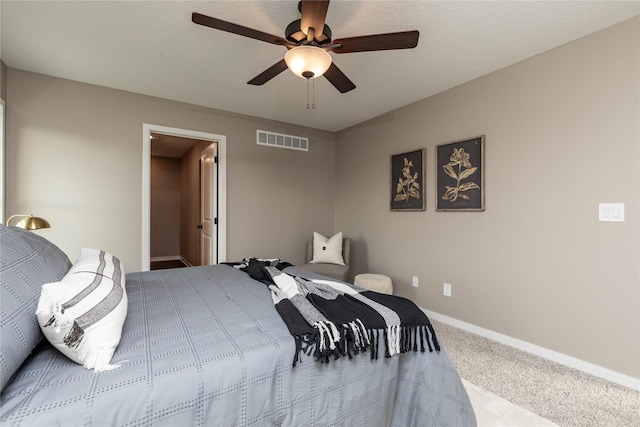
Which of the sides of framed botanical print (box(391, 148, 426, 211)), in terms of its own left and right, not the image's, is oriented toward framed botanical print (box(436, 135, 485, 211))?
left

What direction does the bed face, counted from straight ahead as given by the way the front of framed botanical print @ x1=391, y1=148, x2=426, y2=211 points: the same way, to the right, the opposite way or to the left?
the opposite way

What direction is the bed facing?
to the viewer's right

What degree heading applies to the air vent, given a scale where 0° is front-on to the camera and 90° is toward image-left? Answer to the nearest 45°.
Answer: approximately 315°

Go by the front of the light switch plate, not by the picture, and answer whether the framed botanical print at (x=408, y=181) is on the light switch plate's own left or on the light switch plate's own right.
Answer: on the light switch plate's own right

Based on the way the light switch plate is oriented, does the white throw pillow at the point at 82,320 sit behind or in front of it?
in front

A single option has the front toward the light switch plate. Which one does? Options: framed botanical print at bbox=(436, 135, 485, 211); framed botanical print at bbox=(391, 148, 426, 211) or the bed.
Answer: the bed

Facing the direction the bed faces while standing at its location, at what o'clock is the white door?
The white door is roughly at 9 o'clock from the bed.

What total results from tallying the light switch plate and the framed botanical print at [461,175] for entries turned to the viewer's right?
0

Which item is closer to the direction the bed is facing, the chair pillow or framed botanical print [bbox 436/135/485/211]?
the framed botanical print

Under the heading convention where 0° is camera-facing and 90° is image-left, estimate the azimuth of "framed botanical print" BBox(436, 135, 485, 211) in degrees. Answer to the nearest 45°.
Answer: approximately 45°

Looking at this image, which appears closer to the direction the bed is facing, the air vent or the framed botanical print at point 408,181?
the framed botanical print

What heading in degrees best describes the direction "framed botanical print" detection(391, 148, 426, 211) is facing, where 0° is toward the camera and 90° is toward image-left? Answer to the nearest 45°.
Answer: approximately 45°
